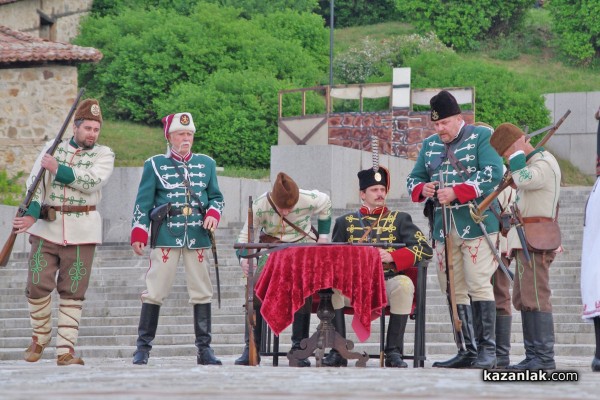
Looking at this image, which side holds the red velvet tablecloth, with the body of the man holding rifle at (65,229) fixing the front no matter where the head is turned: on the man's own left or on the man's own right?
on the man's own left

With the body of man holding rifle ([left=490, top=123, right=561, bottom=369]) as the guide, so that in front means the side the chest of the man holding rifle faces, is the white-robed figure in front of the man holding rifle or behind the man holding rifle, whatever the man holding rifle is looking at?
behind

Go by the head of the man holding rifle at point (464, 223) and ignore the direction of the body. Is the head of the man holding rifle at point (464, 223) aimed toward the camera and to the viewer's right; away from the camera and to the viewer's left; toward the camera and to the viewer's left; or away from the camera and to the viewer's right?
toward the camera and to the viewer's left

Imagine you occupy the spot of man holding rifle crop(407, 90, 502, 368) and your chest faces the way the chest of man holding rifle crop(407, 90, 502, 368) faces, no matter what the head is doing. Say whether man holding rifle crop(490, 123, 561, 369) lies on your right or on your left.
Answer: on your left

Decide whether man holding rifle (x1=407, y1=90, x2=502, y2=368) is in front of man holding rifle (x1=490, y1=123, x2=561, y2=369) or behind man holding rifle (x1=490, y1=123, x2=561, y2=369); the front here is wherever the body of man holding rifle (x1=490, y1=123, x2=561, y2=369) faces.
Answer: in front

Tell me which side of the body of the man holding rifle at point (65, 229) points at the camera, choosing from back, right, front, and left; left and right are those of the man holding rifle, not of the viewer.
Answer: front

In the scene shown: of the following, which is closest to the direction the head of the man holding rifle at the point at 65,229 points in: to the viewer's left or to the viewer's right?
to the viewer's right

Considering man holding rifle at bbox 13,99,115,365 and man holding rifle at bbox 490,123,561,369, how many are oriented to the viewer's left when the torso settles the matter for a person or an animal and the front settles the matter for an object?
1

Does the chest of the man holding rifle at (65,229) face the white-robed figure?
no

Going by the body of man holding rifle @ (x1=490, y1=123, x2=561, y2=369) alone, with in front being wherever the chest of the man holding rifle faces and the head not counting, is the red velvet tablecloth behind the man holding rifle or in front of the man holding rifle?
in front

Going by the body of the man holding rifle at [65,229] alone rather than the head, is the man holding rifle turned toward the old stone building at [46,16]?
no

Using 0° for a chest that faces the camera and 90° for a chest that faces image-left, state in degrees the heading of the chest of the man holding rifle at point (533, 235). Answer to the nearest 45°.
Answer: approximately 90°

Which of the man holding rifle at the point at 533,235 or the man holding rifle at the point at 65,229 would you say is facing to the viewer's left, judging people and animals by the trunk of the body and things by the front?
the man holding rifle at the point at 533,235

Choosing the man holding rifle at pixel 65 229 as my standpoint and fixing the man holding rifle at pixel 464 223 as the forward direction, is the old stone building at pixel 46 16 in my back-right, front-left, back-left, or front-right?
back-left
